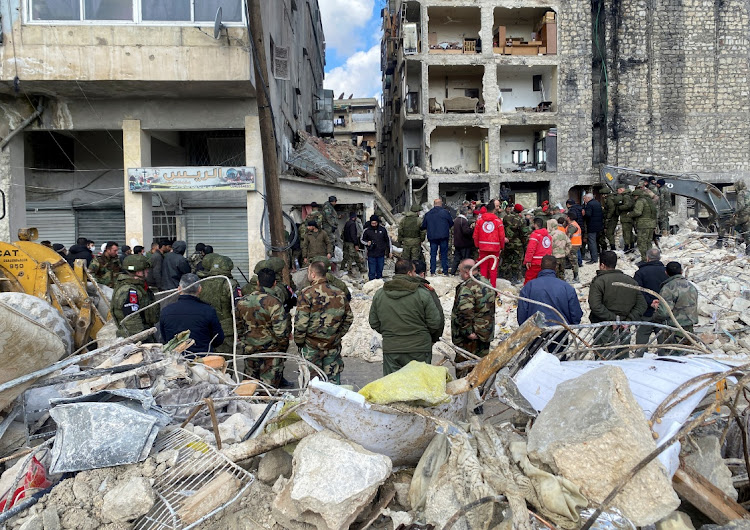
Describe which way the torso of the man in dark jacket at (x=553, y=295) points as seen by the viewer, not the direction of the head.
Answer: away from the camera

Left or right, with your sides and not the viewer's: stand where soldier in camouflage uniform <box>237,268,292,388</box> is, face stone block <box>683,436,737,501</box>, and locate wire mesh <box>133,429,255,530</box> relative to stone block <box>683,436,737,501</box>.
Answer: right

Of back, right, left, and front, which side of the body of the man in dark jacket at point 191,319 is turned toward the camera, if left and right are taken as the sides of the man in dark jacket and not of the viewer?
back

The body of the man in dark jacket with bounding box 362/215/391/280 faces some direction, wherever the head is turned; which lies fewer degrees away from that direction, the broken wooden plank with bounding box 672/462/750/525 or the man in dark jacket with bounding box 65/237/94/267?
the broken wooden plank

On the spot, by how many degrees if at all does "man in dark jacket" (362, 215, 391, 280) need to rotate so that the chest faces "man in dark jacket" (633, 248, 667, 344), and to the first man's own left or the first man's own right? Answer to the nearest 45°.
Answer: approximately 45° to the first man's own left

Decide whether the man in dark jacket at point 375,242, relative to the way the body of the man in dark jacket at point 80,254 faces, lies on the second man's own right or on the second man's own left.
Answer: on the second man's own right

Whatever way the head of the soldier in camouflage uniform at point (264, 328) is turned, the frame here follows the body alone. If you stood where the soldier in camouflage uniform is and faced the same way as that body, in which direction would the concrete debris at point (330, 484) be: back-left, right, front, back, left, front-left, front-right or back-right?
back

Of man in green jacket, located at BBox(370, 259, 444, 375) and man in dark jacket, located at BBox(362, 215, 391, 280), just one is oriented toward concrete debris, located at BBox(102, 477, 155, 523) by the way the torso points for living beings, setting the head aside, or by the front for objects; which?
the man in dark jacket

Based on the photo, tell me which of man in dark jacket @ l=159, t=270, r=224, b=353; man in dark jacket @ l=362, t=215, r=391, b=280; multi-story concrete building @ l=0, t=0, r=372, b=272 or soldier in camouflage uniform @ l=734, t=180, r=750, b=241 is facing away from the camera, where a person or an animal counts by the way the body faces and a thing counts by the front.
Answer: man in dark jacket @ l=159, t=270, r=224, b=353

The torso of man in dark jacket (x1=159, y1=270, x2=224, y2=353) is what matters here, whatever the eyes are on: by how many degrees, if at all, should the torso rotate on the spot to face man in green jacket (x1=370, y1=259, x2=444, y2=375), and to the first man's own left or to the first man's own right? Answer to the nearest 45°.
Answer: approximately 135° to the first man's own right

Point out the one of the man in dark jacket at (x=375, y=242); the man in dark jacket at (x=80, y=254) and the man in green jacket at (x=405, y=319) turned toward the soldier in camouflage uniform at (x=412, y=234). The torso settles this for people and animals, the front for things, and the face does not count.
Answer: the man in green jacket

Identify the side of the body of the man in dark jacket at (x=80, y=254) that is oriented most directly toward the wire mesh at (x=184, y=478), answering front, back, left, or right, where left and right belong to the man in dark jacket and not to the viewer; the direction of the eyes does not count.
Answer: back

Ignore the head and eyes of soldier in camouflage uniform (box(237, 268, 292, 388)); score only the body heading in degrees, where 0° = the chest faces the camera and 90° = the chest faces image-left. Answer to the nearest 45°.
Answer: approximately 180°
